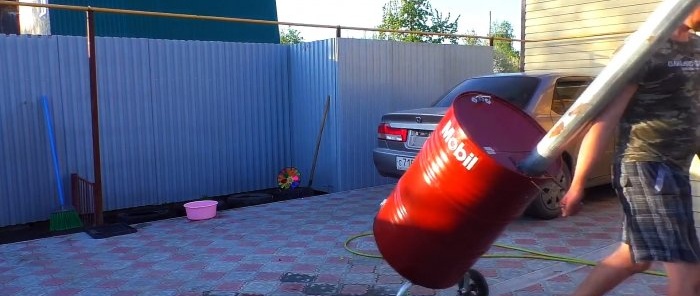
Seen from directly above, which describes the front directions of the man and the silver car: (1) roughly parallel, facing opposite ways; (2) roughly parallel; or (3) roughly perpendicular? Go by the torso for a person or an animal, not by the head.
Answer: roughly perpendicular

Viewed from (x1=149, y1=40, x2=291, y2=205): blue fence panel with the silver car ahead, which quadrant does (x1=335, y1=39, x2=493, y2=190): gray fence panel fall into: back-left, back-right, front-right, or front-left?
front-left

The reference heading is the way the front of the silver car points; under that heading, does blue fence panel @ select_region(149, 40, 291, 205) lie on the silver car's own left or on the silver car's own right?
on the silver car's own left

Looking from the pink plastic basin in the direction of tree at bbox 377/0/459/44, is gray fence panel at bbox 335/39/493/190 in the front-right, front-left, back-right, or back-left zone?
front-right

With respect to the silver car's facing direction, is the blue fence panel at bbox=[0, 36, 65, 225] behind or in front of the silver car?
behind

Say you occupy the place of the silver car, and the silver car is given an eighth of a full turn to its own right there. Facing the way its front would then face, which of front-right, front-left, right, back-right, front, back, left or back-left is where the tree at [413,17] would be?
left

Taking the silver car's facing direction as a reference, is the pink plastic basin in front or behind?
behind

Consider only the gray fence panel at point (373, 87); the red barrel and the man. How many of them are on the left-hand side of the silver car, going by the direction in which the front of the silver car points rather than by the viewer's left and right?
1

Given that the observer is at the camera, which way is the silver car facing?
facing away from the viewer and to the right of the viewer
